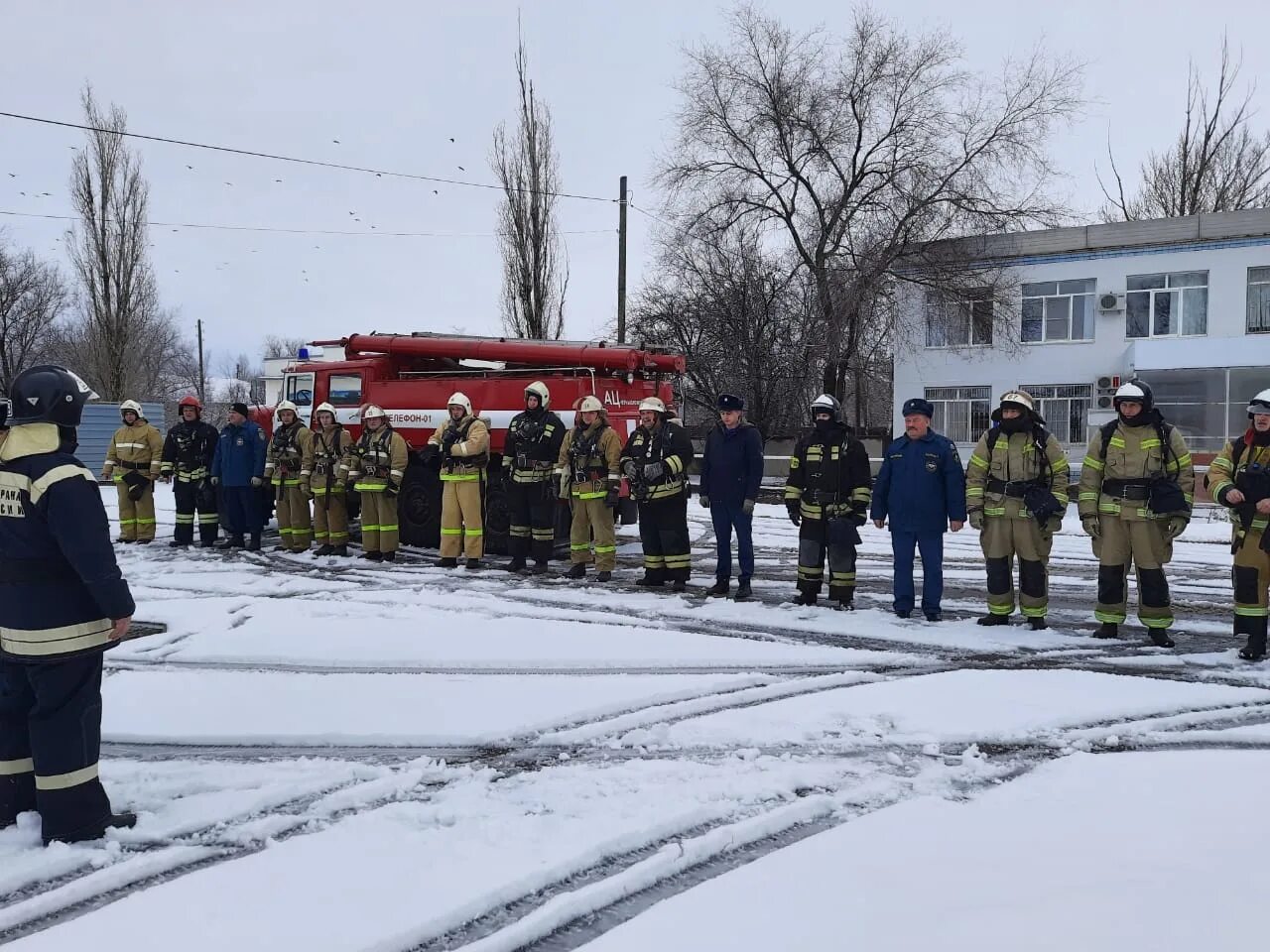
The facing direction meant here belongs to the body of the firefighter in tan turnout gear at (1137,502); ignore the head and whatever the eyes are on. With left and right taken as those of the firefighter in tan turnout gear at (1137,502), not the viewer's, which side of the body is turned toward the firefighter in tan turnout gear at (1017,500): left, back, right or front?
right

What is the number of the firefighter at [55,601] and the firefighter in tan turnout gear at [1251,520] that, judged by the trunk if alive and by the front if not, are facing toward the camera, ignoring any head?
1

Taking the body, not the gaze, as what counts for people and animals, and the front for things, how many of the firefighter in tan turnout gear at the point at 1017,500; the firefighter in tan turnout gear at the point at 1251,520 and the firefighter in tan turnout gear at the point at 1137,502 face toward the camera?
3

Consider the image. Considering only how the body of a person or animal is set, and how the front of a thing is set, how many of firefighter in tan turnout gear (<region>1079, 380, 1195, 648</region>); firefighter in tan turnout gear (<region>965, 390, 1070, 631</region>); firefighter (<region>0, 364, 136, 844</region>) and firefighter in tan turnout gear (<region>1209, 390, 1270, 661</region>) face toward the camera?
3

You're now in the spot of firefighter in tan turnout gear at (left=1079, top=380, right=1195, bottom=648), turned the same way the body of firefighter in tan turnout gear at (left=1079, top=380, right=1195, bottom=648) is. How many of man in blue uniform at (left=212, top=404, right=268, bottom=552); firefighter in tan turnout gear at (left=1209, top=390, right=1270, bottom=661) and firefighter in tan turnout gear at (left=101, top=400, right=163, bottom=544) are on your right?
2

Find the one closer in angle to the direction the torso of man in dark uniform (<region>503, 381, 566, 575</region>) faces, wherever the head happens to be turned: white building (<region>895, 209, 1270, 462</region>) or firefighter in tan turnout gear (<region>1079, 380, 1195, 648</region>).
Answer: the firefighter in tan turnout gear

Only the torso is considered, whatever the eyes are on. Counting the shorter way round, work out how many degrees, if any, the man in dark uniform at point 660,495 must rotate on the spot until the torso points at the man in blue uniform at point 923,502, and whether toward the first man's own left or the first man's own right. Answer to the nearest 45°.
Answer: approximately 90° to the first man's own left

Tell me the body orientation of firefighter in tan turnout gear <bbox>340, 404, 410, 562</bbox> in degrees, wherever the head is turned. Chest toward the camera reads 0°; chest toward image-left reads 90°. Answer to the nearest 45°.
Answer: approximately 45°

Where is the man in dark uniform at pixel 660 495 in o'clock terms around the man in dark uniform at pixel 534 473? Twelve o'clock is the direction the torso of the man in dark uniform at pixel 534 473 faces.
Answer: the man in dark uniform at pixel 660 495 is roughly at 9 o'clock from the man in dark uniform at pixel 534 473.

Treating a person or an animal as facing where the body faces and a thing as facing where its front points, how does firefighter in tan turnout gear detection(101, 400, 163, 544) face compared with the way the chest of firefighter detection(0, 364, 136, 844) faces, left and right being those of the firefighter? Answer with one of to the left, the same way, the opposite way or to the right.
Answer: the opposite way

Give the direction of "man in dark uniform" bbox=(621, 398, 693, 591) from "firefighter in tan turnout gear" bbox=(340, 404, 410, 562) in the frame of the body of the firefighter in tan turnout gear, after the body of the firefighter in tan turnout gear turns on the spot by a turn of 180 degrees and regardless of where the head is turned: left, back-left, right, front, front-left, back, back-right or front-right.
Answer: right

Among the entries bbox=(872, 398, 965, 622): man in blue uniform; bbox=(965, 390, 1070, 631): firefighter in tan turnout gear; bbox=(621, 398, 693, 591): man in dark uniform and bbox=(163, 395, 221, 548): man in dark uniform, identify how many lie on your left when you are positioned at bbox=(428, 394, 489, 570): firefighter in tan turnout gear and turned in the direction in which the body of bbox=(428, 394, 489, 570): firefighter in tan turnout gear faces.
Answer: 3

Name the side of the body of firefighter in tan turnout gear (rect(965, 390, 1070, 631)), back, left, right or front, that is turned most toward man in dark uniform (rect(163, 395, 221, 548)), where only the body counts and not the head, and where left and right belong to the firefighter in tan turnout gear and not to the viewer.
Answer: right
